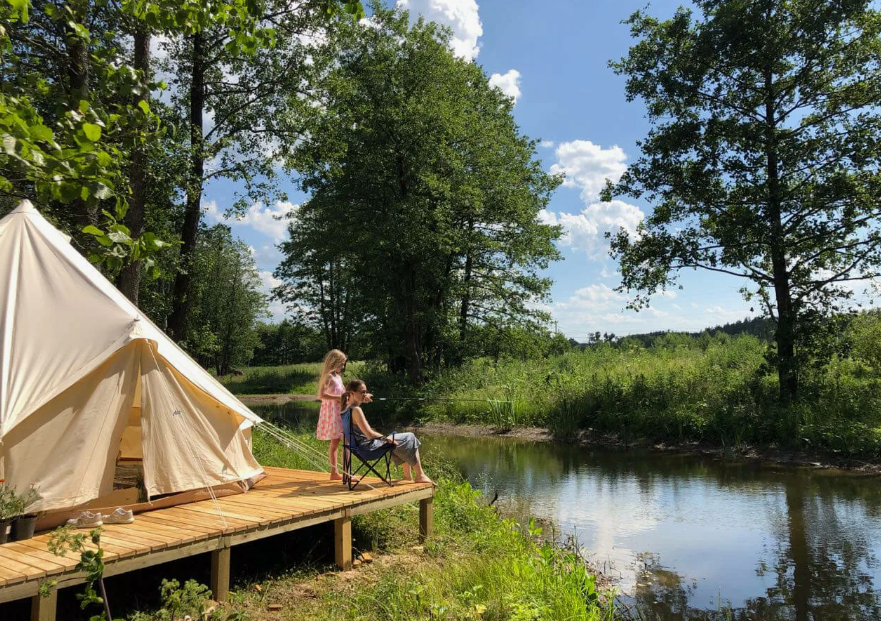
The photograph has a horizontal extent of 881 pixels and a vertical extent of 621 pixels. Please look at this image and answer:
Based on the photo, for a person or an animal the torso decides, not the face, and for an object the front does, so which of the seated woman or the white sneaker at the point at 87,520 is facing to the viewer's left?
the white sneaker

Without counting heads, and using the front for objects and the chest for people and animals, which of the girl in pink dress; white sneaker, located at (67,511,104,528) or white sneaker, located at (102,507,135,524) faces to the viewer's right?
the girl in pink dress

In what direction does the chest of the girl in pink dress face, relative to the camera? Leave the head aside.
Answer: to the viewer's right

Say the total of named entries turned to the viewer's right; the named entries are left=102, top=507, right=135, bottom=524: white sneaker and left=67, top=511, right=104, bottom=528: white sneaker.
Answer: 0

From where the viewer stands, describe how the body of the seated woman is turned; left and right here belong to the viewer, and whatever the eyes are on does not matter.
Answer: facing to the right of the viewer

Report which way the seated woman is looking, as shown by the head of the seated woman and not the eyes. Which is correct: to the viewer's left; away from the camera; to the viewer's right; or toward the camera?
to the viewer's right

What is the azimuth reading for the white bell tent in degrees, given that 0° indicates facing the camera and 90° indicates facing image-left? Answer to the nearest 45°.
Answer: approximately 315°

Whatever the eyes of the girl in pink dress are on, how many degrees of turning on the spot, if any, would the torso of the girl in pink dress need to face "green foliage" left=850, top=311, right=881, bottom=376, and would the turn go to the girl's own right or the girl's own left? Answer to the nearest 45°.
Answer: approximately 45° to the girl's own left

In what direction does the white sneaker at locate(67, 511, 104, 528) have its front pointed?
to the viewer's left

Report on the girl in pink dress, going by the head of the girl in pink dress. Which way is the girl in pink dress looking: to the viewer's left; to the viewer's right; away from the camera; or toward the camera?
to the viewer's right

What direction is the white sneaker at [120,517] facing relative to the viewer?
to the viewer's left

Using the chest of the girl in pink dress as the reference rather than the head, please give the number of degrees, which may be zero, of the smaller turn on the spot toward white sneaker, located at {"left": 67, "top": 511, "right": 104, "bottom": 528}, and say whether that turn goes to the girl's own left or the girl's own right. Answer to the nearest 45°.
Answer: approximately 135° to the girl's own right

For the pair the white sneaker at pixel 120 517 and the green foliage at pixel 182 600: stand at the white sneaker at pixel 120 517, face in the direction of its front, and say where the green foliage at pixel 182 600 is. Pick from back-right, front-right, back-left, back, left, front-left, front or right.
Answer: left
